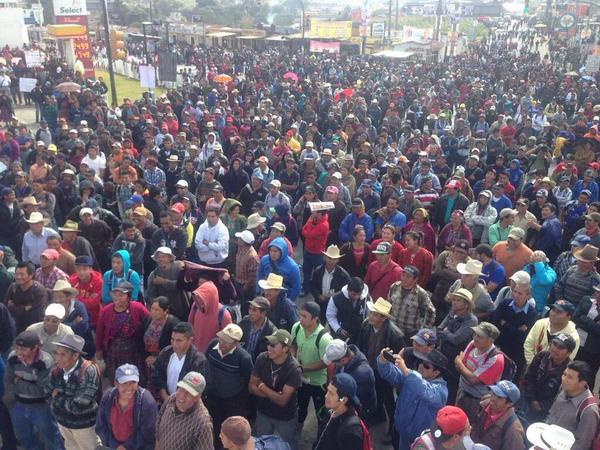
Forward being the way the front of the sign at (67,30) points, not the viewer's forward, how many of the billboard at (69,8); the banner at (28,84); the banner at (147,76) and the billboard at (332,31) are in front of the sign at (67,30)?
2

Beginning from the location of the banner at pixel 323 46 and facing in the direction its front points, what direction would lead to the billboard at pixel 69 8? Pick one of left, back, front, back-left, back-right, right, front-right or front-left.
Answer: front-right

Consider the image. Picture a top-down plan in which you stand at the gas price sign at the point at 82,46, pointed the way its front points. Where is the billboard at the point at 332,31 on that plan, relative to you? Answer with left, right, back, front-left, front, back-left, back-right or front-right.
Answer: back-left

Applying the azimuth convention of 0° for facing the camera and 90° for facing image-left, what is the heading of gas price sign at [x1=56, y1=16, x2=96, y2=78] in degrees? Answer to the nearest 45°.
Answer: approximately 0°

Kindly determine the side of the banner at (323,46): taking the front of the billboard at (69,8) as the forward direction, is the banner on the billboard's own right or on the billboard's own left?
on the billboard's own left

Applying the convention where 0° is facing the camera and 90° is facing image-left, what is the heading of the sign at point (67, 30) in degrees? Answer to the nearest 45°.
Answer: approximately 0°

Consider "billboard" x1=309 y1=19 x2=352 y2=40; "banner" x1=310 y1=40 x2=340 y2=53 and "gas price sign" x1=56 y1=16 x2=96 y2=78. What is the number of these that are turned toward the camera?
3
